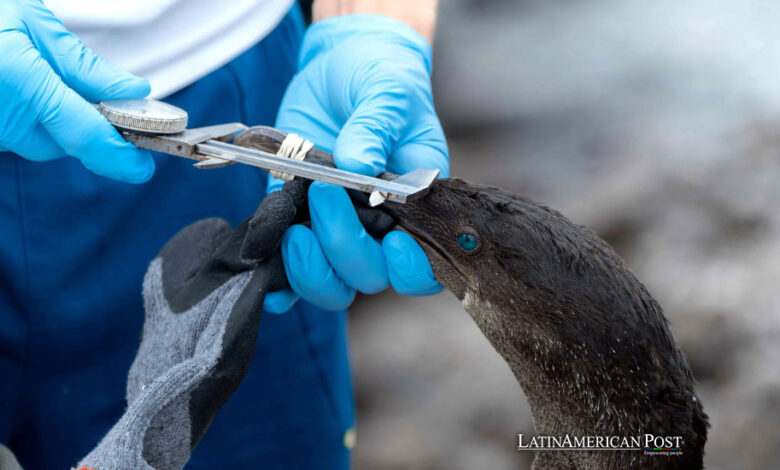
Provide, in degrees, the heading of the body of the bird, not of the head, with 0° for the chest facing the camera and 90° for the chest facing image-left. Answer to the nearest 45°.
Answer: approximately 90°
